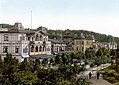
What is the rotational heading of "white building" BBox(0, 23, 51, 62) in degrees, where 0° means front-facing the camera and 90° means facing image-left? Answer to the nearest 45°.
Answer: approximately 315°
